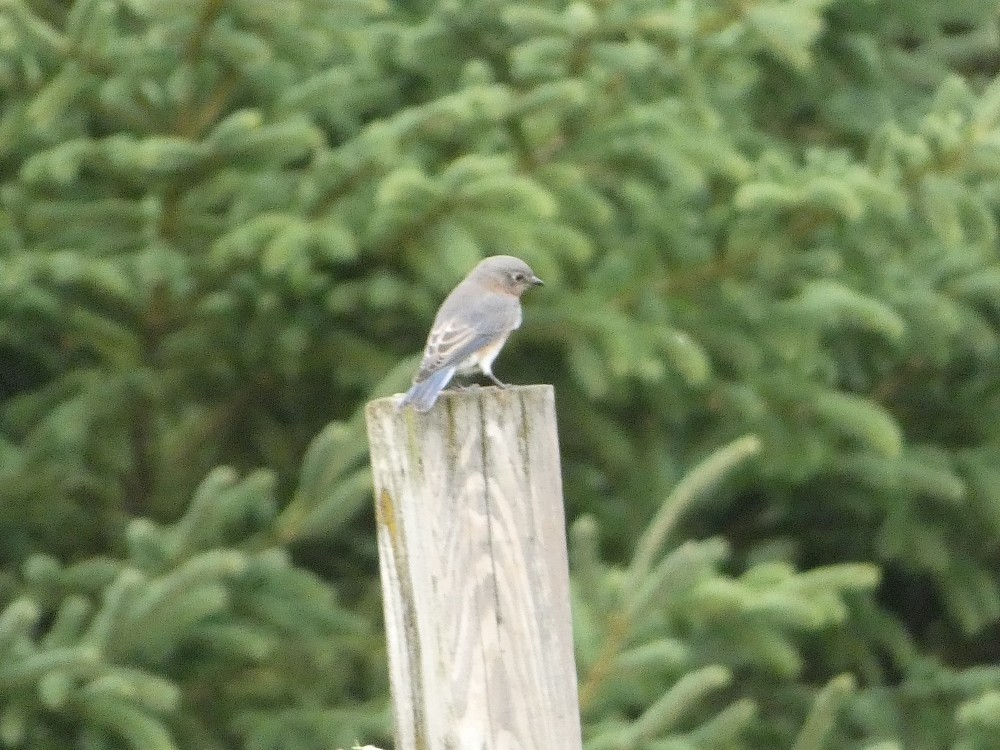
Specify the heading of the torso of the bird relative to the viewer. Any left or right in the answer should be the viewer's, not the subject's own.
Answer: facing to the right of the viewer
